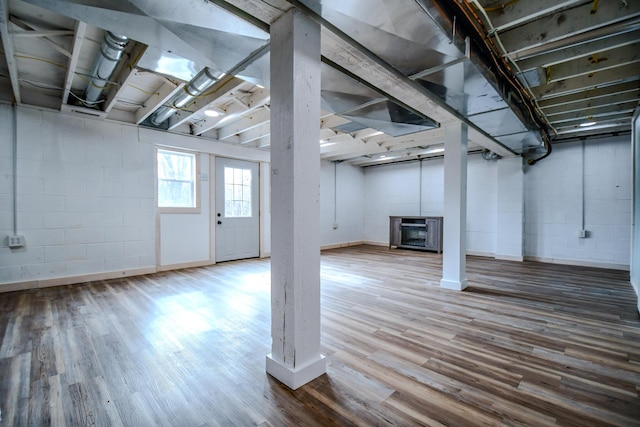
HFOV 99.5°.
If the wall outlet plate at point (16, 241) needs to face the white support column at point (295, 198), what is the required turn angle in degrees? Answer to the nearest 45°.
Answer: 0° — it already faces it

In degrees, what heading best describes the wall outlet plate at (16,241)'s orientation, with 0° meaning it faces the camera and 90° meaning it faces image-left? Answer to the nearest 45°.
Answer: approximately 0°

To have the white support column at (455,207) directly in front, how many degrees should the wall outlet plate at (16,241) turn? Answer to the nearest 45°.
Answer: approximately 45° to its left

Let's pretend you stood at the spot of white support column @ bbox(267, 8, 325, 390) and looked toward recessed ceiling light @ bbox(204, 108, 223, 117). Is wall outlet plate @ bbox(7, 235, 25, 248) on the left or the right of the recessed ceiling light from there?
left

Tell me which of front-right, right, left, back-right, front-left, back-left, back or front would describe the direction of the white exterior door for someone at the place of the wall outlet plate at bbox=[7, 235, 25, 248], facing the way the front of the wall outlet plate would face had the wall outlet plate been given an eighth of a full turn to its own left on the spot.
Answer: front-left

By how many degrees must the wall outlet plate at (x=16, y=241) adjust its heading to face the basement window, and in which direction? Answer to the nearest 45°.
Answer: approximately 90° to its left

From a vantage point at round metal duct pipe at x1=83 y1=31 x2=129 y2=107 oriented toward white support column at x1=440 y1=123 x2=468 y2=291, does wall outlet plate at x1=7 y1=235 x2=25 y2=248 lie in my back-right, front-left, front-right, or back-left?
back-left

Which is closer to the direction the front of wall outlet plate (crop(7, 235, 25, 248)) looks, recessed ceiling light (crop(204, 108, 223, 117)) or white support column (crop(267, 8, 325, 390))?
the white support column

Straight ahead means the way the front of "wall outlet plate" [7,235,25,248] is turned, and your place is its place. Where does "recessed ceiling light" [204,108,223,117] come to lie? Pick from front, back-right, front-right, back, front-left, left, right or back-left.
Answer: front-left

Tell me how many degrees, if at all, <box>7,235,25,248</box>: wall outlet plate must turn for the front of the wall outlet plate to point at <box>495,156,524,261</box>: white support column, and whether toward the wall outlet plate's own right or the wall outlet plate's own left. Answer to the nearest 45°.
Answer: approximately 45° to the wall outlet plate's own left
